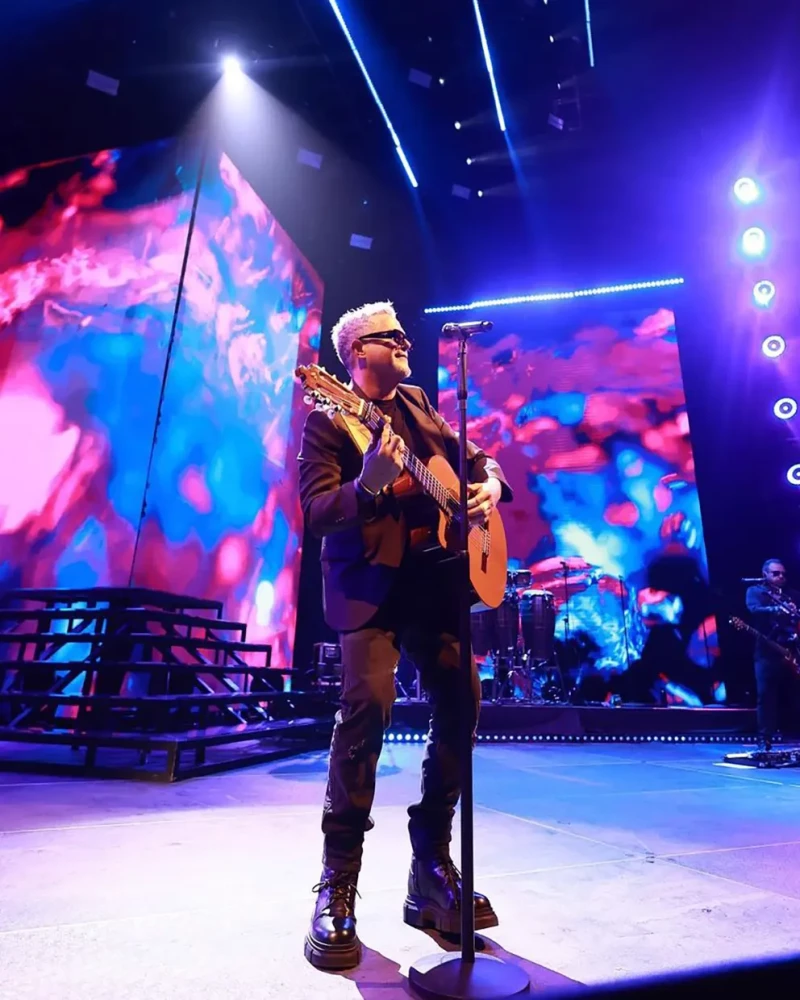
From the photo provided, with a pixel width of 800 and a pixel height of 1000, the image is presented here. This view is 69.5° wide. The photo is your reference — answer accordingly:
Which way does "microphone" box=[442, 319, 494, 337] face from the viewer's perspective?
to the viewer's left

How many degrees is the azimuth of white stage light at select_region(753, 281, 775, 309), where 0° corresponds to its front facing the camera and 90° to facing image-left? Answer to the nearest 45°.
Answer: approximately 0°

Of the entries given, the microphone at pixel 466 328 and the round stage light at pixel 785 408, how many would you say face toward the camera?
1

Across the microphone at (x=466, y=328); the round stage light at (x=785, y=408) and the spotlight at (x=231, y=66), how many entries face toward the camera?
2
